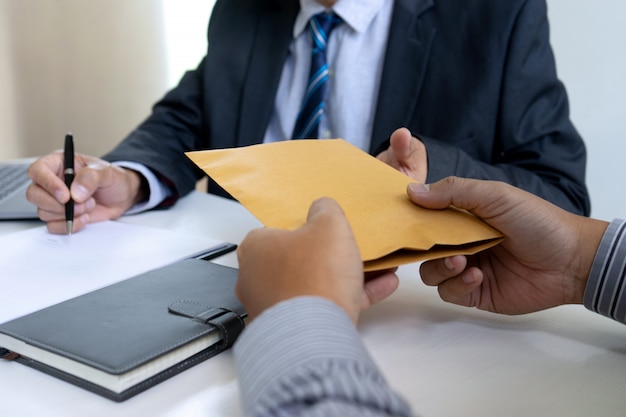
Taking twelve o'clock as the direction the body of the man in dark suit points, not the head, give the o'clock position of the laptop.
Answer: The laptop is roughly at 1 o'clock from the man in dark suit.

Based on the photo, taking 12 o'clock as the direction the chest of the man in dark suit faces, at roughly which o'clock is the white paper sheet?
The white paper sheet is roughly at 12 o'clock from the man in dark suit.

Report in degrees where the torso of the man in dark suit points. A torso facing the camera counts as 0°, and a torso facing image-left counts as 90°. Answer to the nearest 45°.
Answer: approximately 45°

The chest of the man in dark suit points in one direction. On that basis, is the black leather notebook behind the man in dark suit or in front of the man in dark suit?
in front
